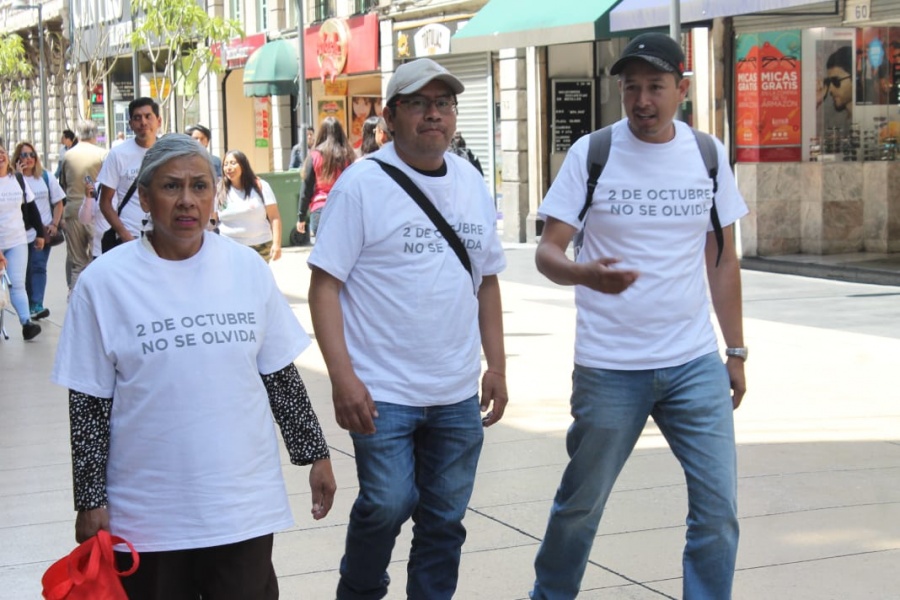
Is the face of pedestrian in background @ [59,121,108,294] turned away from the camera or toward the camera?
away from the camera

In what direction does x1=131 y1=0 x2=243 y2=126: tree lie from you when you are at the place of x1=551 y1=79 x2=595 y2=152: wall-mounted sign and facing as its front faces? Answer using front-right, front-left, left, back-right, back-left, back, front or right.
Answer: back-right

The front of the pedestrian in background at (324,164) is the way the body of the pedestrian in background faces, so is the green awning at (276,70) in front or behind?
in front

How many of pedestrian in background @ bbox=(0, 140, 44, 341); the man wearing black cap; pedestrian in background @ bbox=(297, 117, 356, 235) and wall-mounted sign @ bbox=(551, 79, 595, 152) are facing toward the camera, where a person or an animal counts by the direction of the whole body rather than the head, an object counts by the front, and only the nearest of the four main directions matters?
3

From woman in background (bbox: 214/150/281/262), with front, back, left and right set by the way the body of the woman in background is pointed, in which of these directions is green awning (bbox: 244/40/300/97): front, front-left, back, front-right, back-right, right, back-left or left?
back-right

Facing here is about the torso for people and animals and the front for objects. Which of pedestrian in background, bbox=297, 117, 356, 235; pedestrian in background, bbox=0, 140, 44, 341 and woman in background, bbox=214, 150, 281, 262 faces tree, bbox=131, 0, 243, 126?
pedestrian in background, bbox=297, 117, 356, 235
